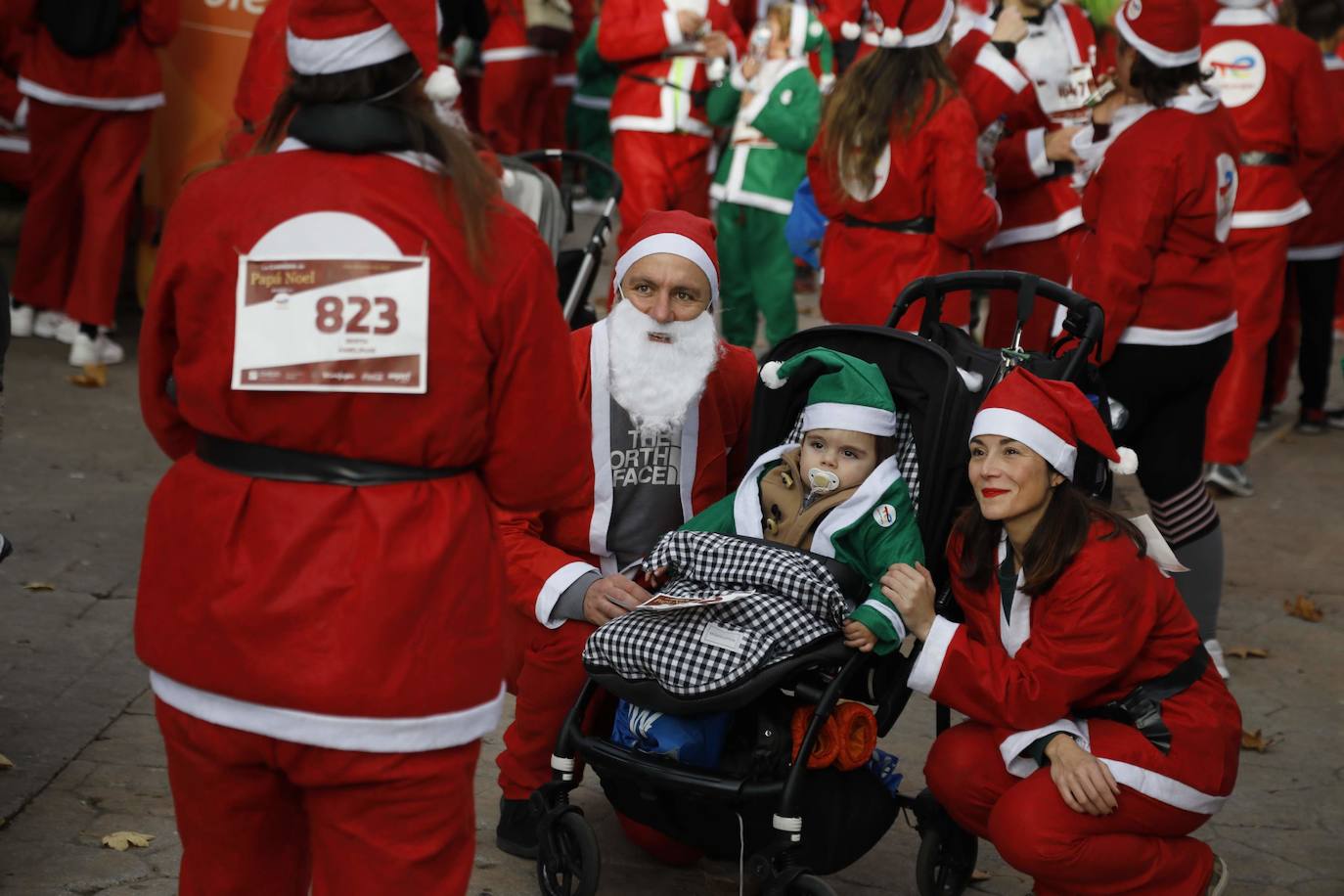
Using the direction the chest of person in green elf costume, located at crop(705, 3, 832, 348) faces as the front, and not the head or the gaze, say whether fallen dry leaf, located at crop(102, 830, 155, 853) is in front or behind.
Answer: in front

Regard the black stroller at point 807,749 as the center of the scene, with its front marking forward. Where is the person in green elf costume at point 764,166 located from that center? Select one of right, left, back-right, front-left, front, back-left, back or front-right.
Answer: back-right

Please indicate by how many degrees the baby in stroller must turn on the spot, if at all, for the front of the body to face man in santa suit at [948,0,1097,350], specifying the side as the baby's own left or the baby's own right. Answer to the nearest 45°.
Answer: approximately 135° to the baby's own right

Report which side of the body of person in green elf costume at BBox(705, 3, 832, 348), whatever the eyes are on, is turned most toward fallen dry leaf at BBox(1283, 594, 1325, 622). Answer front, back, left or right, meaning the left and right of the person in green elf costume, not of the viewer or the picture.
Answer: left

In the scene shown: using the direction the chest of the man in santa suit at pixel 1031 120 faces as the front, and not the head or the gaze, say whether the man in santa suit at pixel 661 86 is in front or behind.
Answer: behind

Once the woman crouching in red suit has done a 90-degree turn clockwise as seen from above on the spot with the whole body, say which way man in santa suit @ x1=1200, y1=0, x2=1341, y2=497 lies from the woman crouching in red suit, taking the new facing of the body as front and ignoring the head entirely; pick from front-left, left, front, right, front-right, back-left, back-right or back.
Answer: front-right

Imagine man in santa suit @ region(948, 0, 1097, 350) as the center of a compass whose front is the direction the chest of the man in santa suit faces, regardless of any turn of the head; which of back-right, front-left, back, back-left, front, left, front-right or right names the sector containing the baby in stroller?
front-right

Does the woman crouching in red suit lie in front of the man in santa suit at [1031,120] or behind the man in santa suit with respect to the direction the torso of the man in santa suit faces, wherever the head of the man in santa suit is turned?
in front

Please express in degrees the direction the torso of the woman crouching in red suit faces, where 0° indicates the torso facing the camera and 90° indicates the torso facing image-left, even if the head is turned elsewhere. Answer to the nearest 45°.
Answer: approximately 45°

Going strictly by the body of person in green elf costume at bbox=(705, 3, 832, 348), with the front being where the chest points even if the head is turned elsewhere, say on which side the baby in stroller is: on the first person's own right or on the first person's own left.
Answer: on the first person's own left

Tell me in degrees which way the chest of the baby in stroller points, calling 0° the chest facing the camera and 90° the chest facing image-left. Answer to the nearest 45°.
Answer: approximately 45°

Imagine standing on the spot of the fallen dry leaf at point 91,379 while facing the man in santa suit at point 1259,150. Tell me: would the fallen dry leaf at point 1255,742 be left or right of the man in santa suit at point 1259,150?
right

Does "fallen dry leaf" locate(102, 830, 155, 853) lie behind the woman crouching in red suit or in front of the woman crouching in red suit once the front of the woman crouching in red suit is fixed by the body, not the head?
in front
